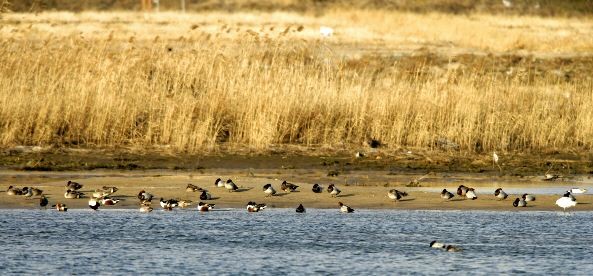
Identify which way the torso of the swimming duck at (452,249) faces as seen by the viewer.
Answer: to the viewer's left

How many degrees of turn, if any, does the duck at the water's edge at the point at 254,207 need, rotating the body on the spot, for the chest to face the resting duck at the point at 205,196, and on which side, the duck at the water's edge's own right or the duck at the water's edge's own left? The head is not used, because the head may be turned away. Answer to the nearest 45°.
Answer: approximately 45° to the duck at the water's edge's own right

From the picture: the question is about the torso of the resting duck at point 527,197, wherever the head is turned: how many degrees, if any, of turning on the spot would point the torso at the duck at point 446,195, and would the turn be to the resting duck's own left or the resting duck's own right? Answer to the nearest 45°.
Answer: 0° — it already faces it

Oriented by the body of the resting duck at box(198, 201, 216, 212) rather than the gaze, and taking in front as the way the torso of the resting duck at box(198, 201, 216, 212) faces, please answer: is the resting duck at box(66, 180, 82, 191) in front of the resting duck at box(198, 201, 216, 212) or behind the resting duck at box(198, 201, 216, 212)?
in front

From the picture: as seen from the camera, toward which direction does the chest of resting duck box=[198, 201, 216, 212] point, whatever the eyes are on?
to the viewer's left

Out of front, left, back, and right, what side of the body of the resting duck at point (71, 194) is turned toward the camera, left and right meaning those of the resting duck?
left
